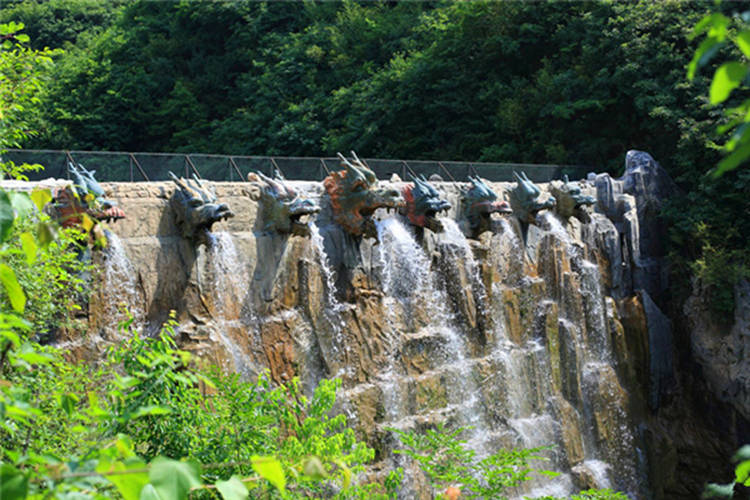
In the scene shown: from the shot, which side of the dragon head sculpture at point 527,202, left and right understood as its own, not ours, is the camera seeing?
right

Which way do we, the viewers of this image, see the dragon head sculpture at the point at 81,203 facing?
facing to the right of the viewer

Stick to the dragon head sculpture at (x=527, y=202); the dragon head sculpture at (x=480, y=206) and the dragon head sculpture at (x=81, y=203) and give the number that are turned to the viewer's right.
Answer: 3

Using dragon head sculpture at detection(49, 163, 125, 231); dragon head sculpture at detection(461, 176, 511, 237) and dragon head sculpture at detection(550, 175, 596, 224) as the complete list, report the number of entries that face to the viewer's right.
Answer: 3

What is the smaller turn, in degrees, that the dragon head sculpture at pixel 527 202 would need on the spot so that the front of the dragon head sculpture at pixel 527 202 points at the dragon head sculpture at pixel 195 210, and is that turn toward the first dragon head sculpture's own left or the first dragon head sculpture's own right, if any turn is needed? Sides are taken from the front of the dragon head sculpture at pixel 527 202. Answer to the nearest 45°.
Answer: approximately 135° to the first dragon head sculpture's own right

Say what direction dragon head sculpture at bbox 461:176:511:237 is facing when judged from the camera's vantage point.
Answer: facing to the right of the viewer

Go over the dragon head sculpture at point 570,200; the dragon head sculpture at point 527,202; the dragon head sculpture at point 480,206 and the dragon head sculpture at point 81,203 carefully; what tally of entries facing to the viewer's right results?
4

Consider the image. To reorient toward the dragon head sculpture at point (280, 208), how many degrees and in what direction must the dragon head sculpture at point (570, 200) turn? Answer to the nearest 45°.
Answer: approximately 135° to its right

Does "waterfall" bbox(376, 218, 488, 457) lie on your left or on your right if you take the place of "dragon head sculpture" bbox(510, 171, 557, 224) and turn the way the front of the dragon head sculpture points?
on your right

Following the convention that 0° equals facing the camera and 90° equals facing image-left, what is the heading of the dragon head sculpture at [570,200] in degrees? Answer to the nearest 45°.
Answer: approximately 270°

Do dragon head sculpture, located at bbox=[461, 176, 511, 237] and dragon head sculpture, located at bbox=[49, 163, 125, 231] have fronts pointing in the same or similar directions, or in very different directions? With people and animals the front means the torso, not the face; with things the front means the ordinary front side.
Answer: same or similar directions
